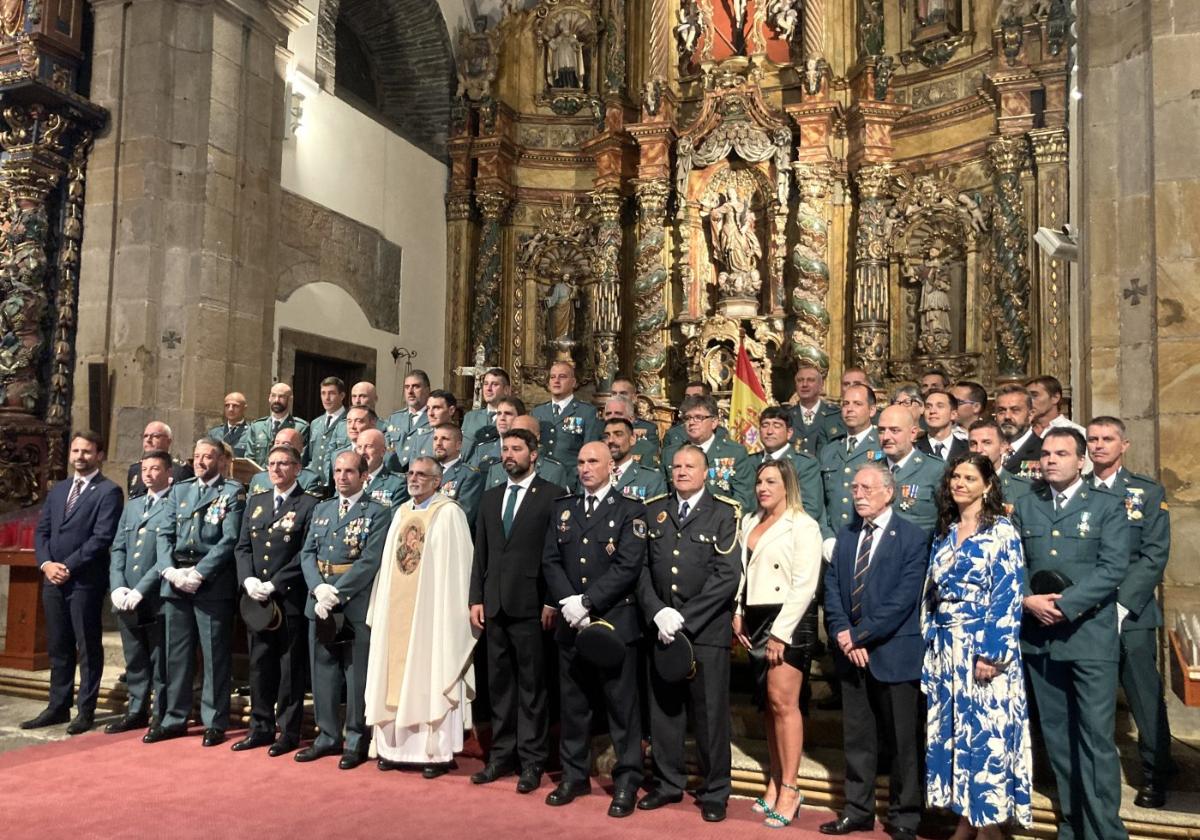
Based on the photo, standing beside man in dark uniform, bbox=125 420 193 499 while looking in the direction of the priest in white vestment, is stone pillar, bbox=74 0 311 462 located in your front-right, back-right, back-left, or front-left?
back-left

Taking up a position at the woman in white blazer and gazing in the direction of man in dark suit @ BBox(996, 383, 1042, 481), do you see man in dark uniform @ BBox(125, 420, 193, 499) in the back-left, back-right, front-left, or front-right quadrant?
back-left

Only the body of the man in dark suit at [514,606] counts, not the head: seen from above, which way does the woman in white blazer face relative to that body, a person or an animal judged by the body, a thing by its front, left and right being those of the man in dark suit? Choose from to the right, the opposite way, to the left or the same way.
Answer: the same way

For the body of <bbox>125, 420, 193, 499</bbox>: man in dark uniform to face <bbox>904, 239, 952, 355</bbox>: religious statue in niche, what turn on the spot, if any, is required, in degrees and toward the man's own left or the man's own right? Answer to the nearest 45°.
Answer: approximately 135° to the man's own left

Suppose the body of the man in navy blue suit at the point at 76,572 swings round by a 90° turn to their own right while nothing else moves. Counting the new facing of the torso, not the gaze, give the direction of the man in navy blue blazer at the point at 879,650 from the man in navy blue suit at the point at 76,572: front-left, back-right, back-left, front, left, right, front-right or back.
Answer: back

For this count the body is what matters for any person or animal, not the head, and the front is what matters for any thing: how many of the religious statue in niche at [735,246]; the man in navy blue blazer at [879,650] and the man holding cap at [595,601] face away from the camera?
0

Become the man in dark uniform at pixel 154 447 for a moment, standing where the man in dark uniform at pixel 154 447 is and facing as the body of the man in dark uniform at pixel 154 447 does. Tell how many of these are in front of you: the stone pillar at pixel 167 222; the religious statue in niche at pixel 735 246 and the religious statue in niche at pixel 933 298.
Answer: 0

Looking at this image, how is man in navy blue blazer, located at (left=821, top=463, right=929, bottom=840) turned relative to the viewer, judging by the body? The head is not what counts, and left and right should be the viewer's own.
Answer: facing the viewer and to the left of the viewer

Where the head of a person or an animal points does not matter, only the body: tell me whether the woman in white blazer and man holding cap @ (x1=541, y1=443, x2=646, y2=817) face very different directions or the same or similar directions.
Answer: same or similar directions

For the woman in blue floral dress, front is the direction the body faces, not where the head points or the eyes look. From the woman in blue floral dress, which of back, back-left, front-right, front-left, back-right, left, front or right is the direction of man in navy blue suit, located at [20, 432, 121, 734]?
front-right

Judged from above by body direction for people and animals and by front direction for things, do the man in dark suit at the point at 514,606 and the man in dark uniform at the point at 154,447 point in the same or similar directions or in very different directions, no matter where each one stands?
same or similar directions

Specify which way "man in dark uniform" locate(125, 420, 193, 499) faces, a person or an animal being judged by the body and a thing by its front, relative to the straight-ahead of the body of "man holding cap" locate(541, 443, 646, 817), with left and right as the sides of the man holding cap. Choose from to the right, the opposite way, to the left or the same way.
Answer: the same way

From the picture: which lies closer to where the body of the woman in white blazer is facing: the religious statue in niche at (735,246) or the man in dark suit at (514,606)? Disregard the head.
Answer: the man in dark suit

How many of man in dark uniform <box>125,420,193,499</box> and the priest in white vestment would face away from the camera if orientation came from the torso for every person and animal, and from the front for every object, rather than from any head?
0

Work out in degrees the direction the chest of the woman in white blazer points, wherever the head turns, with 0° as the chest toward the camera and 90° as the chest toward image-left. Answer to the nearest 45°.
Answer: approximately 45°

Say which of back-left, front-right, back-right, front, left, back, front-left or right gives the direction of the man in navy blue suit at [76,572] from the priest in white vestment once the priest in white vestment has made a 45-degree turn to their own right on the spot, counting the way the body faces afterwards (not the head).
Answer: front-right

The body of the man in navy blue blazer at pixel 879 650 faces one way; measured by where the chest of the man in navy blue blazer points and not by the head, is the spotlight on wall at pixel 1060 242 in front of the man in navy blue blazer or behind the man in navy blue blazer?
behind

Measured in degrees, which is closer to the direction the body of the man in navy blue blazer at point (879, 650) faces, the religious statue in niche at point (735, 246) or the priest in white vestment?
the priest in white vestment

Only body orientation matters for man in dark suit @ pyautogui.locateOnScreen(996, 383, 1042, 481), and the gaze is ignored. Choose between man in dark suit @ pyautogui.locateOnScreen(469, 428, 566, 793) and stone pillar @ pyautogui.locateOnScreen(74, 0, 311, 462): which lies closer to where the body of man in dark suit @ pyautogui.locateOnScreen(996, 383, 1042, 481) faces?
the man in dark suit

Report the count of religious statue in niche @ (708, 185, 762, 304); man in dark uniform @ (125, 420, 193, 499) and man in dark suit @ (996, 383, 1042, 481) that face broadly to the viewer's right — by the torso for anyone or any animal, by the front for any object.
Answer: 0

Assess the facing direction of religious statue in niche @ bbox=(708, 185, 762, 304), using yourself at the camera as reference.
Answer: facing the viewer

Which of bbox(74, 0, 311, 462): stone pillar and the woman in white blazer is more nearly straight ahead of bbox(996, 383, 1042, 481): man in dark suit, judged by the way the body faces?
the woman in white blazer
